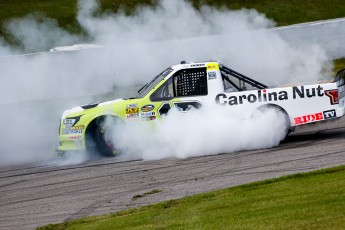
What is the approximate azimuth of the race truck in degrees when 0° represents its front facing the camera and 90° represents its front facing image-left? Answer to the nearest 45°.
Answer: approximately 90°
